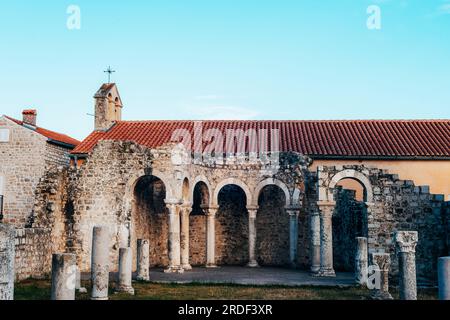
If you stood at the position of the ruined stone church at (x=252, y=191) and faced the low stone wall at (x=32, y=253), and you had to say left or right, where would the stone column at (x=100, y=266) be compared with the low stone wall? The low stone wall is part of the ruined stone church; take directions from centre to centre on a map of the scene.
left

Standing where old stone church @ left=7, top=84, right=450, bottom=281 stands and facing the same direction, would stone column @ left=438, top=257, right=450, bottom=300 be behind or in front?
in front

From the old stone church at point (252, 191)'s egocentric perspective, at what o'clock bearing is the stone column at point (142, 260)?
The stone column is roughly at 1 o'clock from the old stone church.

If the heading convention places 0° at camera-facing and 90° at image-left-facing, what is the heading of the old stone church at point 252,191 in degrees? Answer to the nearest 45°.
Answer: approximately 0°

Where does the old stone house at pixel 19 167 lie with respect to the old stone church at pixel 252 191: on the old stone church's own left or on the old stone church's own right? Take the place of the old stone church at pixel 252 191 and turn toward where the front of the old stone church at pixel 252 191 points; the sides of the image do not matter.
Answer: on the old stone church's own right

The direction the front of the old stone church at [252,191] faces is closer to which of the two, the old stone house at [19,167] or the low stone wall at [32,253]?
the low stone wall
